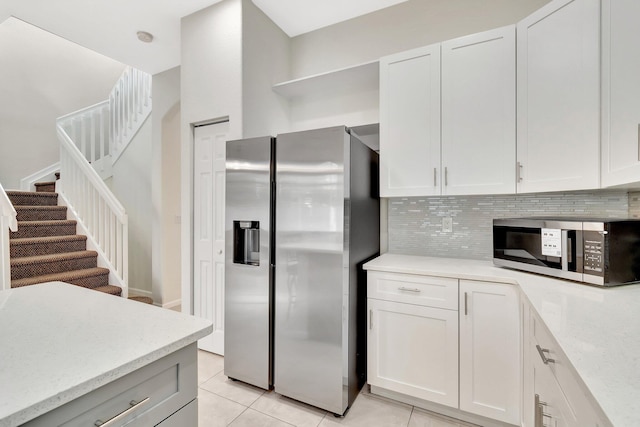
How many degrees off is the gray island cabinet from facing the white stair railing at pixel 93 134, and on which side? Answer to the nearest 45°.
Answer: approximately 135° to its left

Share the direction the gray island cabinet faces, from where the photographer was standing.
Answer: facing the viewer and to the right of the viewer

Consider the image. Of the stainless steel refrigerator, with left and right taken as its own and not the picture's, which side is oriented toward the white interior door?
right

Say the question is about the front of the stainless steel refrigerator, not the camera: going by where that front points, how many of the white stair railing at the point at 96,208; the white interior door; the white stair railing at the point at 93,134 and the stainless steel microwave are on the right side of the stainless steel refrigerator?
3

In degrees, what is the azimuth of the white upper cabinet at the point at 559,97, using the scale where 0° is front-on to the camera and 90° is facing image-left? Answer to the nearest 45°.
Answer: approximately 45°

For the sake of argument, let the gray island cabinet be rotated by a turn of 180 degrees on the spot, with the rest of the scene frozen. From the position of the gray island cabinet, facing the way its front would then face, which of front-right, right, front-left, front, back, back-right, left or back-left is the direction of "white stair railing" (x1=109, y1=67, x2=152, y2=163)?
front-right

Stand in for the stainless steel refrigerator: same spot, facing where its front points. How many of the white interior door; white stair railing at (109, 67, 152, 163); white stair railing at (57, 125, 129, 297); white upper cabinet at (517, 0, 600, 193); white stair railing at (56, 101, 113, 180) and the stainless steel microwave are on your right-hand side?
4

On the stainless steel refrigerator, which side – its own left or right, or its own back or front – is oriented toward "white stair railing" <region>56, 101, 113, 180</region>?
right

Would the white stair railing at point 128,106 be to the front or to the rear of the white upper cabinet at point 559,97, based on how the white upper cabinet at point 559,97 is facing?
to the front

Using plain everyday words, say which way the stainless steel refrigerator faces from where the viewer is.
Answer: facing the viewer and to the left of the viewer

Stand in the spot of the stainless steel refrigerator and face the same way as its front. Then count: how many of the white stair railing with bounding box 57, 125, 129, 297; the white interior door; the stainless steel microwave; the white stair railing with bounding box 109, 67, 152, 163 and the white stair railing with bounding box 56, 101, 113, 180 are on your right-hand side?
4

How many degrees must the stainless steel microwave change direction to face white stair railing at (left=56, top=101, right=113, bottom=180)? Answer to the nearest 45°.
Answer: approximately 45° to its right
